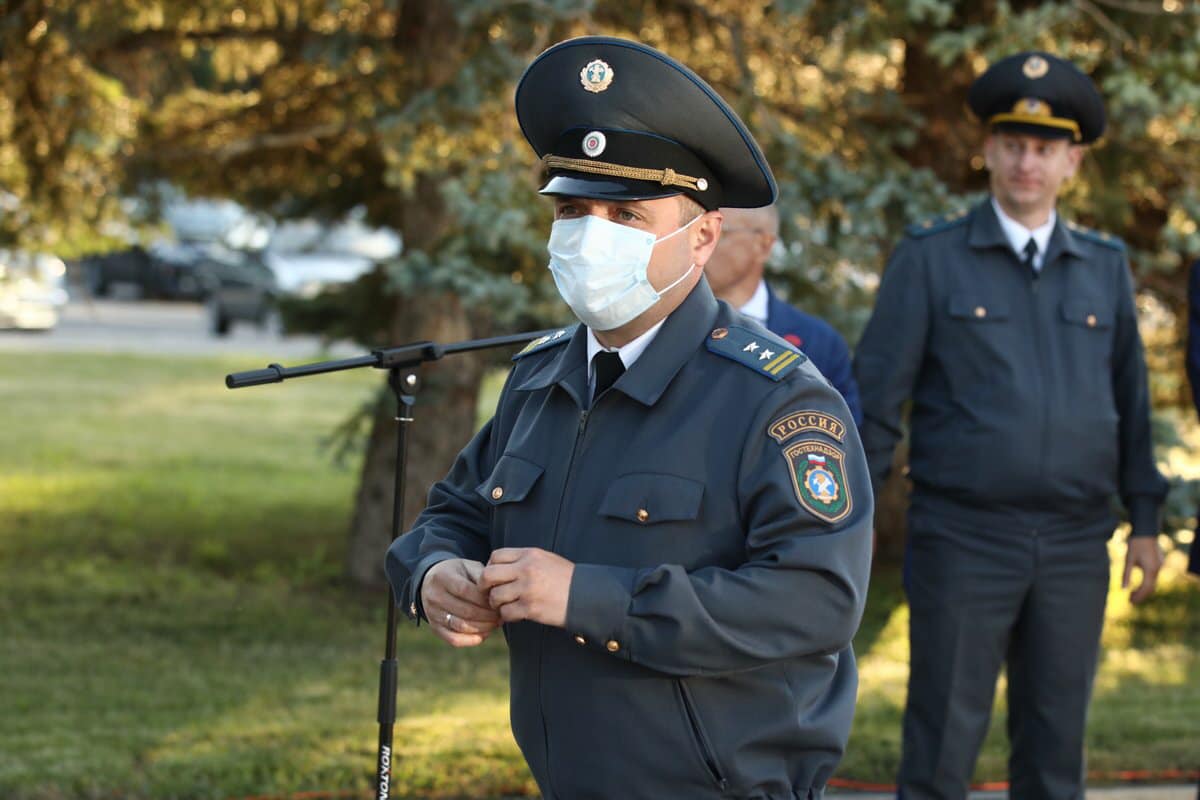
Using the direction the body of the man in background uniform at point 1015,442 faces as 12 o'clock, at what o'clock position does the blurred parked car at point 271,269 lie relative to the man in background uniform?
The blurred parked car is roughly at 5 o'clock from the man in background uniform.

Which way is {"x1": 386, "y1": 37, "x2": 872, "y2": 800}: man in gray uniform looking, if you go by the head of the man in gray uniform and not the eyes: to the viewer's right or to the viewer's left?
to the viewer's left

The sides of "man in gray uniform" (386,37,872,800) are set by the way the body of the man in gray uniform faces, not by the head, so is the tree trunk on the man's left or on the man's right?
on the man's right

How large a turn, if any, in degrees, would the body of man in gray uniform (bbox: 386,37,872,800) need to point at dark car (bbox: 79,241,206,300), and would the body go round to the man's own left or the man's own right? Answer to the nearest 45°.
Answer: approximately 135° to the man's own right

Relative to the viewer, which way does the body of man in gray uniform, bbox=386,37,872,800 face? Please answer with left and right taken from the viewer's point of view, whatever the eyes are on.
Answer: facing the viewer and to the left of the viewer

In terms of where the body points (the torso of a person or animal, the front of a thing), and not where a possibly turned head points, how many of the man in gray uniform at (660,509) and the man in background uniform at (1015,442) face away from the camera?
0

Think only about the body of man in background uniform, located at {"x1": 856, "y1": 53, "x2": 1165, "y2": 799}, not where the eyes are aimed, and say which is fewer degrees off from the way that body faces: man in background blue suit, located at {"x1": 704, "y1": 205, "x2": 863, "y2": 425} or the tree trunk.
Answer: the man in background blue suit

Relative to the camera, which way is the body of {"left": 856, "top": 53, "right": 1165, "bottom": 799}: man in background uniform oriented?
toward the camera

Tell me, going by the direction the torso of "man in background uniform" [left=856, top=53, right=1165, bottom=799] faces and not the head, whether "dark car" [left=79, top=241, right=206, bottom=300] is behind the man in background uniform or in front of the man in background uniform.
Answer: behind

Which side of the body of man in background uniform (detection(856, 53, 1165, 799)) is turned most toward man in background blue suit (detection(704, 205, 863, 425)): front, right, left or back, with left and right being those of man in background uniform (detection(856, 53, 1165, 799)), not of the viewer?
right

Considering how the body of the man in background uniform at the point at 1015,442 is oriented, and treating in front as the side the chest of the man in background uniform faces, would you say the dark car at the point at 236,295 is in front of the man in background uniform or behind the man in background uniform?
behind
